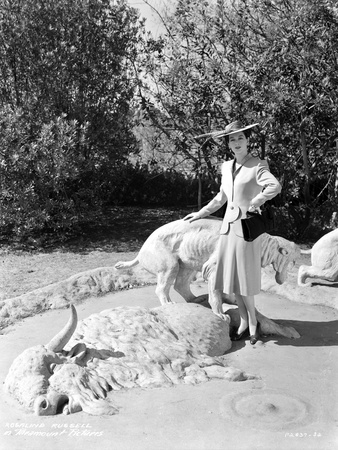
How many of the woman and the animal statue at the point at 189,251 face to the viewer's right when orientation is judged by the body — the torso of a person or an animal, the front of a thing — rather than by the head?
1

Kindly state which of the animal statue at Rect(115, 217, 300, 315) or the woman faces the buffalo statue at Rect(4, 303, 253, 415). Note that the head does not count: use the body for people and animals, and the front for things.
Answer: the woman

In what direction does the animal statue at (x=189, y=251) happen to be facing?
to the viewer's right

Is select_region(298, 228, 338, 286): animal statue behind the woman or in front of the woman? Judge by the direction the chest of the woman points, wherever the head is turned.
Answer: behind

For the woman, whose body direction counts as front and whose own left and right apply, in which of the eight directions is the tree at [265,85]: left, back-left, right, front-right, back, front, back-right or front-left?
back-right

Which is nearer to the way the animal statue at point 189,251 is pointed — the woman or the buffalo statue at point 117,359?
the woman

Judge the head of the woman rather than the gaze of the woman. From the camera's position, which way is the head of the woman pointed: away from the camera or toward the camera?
toward the camera

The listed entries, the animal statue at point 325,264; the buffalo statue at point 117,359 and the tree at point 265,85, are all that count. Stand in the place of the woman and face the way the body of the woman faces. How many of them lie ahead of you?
1

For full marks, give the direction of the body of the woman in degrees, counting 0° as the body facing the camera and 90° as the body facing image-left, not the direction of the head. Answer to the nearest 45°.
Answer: approximately 45°

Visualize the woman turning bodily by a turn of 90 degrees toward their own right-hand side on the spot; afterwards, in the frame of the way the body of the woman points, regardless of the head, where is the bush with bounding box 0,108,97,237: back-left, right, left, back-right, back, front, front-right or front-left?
front

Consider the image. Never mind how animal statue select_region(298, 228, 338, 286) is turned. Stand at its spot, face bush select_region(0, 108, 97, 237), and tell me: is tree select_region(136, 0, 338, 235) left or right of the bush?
right

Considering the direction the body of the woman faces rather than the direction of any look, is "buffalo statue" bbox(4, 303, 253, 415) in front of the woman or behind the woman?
in front

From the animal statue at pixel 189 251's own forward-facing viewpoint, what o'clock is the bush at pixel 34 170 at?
The bush is roughly at 8 o'clock from the animal statue.
